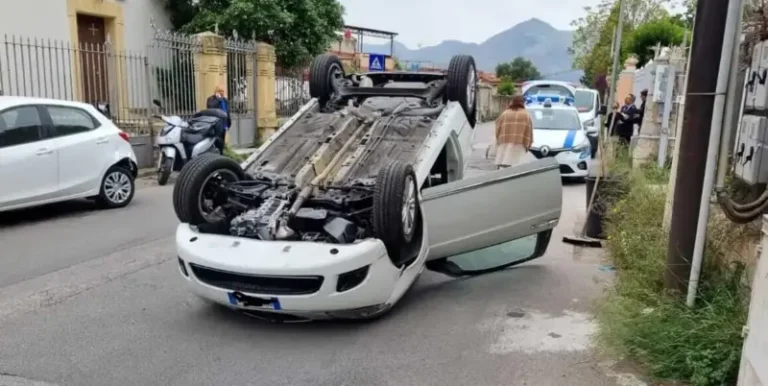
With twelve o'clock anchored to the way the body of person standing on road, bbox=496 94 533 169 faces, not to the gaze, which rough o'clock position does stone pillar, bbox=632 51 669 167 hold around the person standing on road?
The stone pillar is roughly at 2 o'clock from the person standing on road.

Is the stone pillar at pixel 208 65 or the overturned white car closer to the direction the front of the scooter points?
the overturned white car

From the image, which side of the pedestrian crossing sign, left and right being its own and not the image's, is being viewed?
front

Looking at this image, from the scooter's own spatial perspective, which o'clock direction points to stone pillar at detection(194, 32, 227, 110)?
The stone pillar is roughly at 5 o'clock from the scooter.

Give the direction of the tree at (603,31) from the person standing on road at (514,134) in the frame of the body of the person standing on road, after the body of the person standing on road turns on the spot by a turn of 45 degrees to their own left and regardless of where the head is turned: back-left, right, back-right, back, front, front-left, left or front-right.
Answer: front-right

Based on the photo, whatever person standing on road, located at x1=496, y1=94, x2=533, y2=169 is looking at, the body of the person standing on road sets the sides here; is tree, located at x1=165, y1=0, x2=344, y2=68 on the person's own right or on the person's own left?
on the person's own left

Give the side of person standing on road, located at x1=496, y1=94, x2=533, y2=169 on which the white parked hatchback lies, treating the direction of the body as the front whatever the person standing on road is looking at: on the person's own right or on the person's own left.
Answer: on the person's own left

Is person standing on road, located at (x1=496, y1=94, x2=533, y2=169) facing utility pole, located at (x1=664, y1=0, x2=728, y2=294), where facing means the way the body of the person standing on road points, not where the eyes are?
no

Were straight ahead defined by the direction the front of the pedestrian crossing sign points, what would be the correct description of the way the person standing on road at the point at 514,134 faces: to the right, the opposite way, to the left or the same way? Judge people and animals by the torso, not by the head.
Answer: the opposite way

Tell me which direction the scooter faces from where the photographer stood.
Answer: facing the viewer and to the left of the viewer

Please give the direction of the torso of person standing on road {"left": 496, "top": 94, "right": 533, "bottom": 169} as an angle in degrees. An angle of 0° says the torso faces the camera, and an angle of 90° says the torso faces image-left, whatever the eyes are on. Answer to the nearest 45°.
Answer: approximately 180°

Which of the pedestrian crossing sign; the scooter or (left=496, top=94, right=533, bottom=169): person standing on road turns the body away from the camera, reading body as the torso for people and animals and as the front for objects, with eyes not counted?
the person standing on road

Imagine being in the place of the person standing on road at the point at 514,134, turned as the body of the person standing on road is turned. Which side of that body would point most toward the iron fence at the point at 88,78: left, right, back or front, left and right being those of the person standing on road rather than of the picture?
left

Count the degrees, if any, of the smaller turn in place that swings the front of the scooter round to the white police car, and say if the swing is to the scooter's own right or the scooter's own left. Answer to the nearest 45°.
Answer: approximately 135° to the scooter's own left

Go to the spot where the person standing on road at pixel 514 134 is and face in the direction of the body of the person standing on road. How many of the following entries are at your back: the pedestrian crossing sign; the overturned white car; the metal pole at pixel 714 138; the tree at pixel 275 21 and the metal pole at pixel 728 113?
3

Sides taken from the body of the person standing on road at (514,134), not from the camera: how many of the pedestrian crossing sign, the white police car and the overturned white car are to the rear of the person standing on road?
1

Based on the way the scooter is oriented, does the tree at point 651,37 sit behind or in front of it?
behind

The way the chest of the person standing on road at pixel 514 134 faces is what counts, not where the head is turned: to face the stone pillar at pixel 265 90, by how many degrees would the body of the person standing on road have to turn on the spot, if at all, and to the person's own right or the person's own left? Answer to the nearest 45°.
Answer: approximately 45° to the person's own left

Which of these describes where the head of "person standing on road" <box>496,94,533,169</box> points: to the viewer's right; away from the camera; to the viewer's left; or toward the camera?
away from the camera

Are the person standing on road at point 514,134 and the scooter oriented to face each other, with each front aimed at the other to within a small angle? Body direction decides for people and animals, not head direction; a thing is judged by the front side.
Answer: no

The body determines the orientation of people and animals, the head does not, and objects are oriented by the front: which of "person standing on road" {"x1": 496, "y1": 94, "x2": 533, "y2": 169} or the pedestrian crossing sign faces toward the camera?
the pedestrian crossing sign
